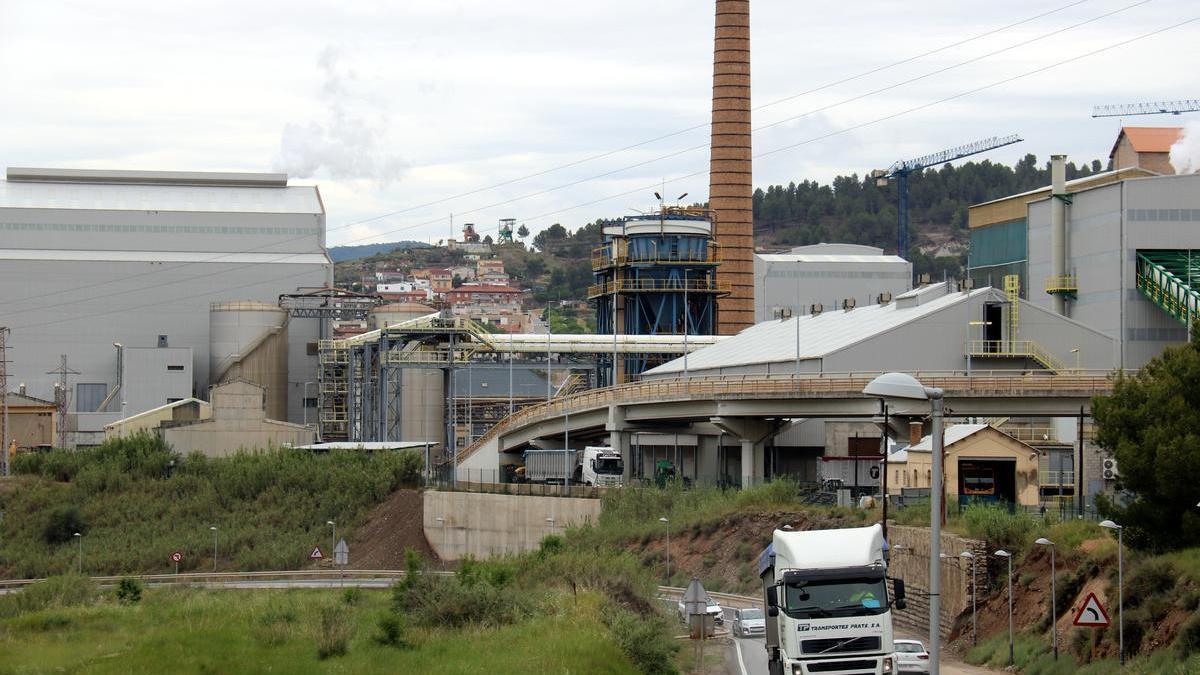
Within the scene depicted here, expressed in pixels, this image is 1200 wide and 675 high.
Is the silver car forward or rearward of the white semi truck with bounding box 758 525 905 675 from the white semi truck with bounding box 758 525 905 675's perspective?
rearward

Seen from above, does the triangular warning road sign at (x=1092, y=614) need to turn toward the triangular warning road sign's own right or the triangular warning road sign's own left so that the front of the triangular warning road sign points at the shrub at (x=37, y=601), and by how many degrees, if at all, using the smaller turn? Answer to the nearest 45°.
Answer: approximately 90° to the triangular warning road sign's own right

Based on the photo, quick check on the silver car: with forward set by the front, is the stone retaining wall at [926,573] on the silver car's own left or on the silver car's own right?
on the silver car's own left

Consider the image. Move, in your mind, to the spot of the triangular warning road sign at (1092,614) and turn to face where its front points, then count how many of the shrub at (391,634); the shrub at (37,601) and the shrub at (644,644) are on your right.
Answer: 3

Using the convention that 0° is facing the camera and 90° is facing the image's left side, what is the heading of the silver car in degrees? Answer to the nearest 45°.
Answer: approximately 315°

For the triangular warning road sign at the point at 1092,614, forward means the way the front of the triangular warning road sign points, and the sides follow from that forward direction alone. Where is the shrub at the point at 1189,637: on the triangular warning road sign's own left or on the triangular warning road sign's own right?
on the triangular warning road sign's own left

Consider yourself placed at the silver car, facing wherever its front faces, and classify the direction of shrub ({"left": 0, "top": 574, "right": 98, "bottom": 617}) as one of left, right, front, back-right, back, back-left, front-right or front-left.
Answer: back-right

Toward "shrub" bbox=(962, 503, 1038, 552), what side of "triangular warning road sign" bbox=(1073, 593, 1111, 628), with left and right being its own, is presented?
back

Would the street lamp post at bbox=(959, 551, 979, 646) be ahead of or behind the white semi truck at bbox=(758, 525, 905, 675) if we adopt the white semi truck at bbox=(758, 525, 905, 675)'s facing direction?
behind

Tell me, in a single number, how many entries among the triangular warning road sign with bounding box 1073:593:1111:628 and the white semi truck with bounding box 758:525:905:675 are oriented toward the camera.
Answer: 2

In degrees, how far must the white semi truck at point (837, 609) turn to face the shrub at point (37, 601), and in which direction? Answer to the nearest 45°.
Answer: approximately 135° to its right

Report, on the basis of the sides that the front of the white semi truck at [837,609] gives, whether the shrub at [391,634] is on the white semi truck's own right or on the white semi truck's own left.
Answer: on the white semi truck's own right
